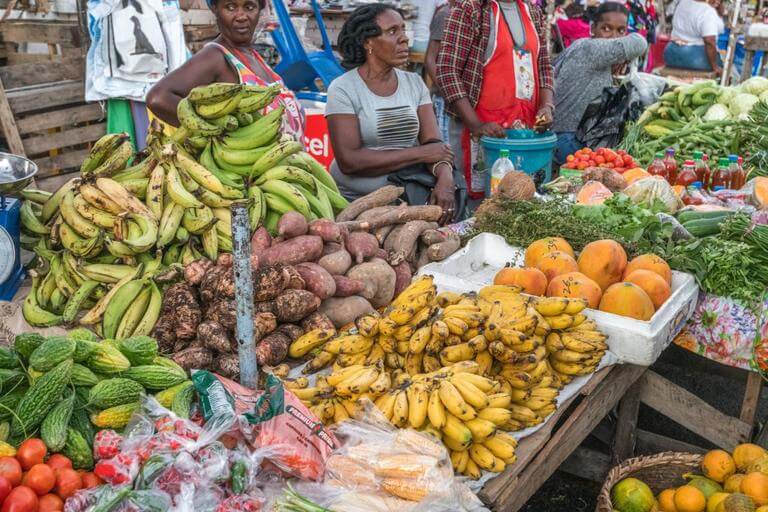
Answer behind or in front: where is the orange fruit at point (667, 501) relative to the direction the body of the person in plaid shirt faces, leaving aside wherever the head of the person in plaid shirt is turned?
in front

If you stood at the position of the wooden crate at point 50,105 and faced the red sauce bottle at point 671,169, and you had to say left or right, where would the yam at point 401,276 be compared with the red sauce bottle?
right

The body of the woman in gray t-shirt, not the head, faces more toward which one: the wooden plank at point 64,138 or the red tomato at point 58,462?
the red tomato

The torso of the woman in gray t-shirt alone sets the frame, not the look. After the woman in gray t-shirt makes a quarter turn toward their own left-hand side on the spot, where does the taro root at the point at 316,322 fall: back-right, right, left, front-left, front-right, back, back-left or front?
back-right

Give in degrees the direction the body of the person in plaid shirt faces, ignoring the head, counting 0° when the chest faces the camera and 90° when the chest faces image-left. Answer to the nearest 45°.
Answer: approximately 315°

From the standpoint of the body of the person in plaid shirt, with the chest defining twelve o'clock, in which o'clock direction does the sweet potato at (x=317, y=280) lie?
The sweet potato is roughly at 2 o'clock from the person in plaid shirt.

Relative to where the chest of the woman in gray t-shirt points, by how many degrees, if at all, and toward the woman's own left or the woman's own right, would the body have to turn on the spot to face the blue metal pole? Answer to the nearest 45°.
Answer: approximately 45° to the woman's own right

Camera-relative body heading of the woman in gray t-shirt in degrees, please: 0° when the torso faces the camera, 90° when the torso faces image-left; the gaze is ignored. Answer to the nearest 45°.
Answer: approximately 315°

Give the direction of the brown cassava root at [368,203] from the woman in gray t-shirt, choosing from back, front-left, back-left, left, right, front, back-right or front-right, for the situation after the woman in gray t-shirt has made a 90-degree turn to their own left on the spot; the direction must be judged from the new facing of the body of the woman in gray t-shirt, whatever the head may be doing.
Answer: back-right

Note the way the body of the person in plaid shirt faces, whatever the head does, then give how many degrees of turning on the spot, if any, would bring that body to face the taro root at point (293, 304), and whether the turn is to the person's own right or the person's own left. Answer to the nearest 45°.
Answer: approximately 45° to the person's own right

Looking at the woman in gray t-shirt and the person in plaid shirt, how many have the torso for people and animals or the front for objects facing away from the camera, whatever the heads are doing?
0

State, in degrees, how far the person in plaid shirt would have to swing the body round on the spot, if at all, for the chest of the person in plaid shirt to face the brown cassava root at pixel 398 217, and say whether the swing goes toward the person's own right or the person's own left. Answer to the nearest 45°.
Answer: approximately 45° to the person's own right

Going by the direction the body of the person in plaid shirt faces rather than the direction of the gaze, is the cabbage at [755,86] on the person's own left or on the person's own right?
on the person's own left

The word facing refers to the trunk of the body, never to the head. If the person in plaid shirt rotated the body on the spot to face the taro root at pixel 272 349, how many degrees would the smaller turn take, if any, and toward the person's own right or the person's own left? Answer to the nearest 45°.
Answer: approximately 45° to the person's own right
